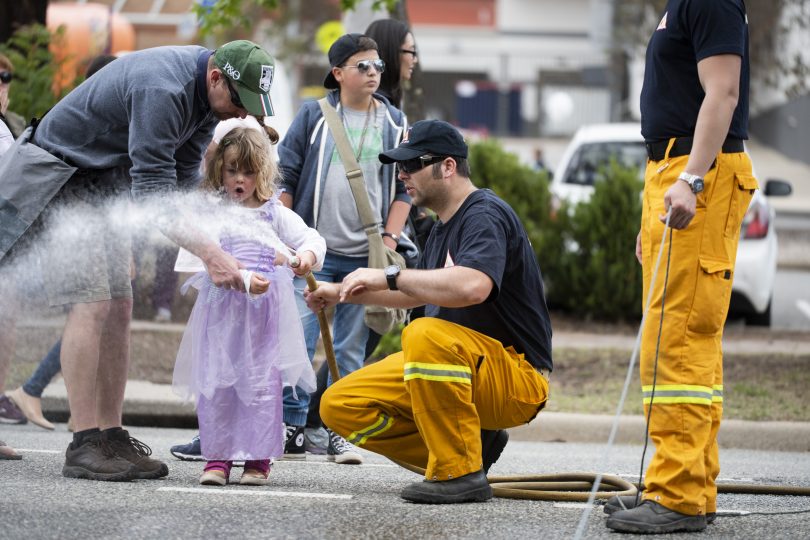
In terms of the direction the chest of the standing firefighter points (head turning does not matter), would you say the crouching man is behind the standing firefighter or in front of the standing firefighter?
in front

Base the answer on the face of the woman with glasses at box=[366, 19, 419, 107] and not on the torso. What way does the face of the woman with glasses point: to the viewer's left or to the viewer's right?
to the viewer's right

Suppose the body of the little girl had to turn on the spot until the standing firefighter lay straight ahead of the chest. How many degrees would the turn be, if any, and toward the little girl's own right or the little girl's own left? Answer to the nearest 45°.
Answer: approximately 45° to the little girl's own left

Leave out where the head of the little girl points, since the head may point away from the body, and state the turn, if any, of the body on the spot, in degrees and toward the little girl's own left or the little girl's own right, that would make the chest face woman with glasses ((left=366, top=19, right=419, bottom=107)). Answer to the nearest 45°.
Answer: approximately 135° to the little girl's own left

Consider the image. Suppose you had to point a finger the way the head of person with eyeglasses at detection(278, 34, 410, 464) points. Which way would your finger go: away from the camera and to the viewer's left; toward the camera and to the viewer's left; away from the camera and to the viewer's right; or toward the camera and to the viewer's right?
toward the camera and to the viewer's right

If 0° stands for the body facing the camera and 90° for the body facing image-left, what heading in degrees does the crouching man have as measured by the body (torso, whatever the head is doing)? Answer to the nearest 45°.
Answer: approximately 90°

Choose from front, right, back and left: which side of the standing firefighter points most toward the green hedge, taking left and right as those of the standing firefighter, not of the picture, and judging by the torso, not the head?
right

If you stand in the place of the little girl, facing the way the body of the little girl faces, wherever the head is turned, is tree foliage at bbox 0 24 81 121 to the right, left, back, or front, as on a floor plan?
back

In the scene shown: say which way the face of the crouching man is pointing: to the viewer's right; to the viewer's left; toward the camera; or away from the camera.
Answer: to the viewer's left

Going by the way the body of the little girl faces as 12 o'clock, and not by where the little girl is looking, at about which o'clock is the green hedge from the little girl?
The green hedge is roughly at 7 o'clock from the little girl.

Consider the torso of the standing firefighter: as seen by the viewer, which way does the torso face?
to the viewer's left

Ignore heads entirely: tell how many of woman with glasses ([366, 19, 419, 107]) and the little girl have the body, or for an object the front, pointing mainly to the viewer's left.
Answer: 0
